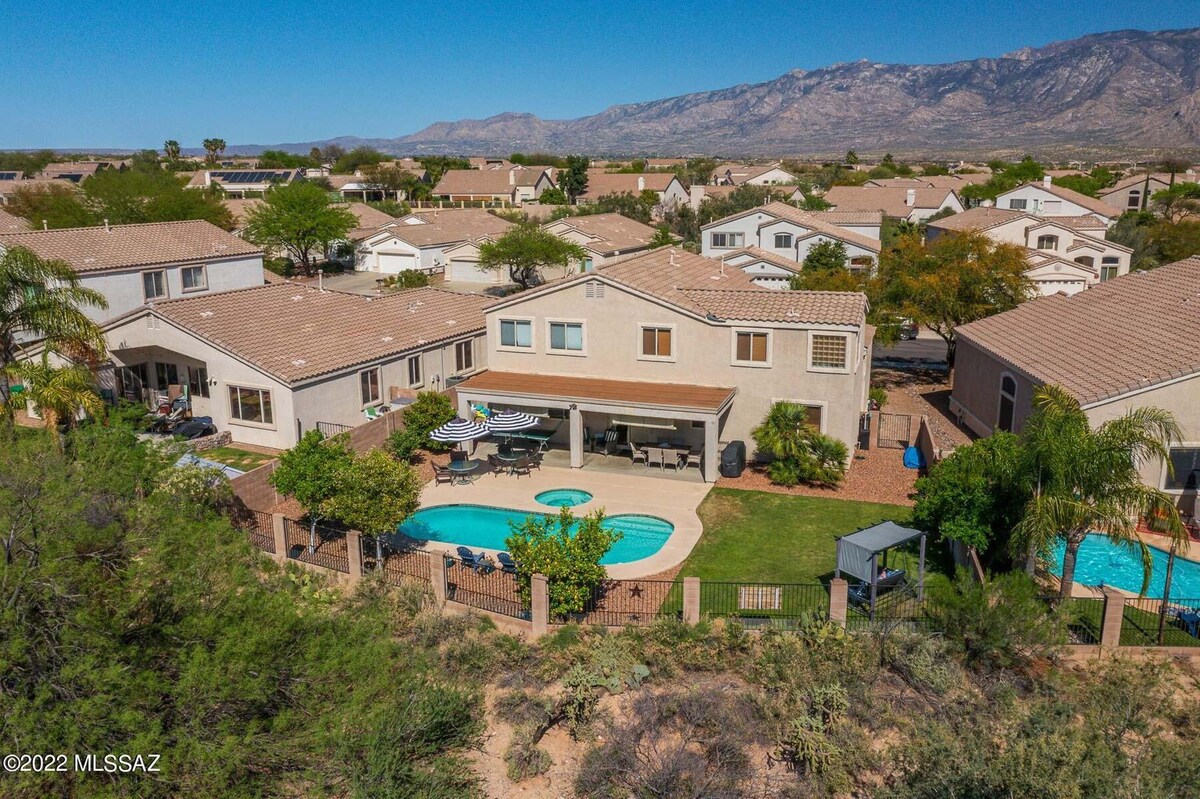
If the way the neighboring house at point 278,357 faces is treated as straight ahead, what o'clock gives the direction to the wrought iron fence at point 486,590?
The wrought iron fence is roughly at 4 o'clock from the neighboring house.

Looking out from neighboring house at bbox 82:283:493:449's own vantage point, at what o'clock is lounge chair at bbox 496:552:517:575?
The lounge chair is roughly at 4 o'clock from the neighboring house.

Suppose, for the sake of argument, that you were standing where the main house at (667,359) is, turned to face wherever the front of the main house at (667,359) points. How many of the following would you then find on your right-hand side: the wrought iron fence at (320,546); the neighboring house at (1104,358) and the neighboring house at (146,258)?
1

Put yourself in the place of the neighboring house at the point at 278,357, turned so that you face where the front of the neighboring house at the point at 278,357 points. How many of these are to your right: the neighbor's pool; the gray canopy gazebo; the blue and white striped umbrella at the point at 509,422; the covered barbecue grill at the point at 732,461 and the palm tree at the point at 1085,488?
5

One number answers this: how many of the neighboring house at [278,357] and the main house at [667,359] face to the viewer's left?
0

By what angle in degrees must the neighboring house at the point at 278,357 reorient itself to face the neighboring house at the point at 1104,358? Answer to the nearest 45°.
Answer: approximately 90° to its right

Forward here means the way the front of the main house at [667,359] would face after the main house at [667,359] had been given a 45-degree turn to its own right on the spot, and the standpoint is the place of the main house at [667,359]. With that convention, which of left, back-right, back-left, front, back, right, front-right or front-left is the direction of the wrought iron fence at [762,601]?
back-right

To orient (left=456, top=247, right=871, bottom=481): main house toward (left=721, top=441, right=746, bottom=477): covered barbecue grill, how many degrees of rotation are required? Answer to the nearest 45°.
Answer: approximately 135° to its right

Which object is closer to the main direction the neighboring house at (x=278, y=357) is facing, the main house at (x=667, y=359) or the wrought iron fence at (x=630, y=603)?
the main house

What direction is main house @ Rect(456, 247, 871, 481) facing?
away from the camera

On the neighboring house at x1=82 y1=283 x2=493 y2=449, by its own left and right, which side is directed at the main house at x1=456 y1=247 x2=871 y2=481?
right

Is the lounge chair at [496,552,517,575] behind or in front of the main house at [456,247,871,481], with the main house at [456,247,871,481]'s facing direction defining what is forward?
behind

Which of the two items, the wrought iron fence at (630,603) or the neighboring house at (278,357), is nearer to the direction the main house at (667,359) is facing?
the neighboring house

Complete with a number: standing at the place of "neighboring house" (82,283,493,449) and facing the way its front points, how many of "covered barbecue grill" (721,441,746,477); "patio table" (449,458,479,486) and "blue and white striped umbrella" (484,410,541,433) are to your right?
3

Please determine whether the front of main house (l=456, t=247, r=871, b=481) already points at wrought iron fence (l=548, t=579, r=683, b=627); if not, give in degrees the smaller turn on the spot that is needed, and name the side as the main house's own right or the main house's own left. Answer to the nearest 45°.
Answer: approximately 180°

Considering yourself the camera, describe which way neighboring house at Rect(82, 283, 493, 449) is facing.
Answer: facing away from the viewer and to the right of the viewer
